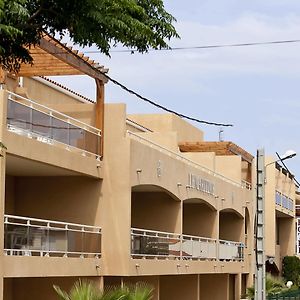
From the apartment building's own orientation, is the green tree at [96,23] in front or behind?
in front

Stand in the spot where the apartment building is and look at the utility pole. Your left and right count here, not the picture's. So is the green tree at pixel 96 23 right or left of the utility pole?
right
